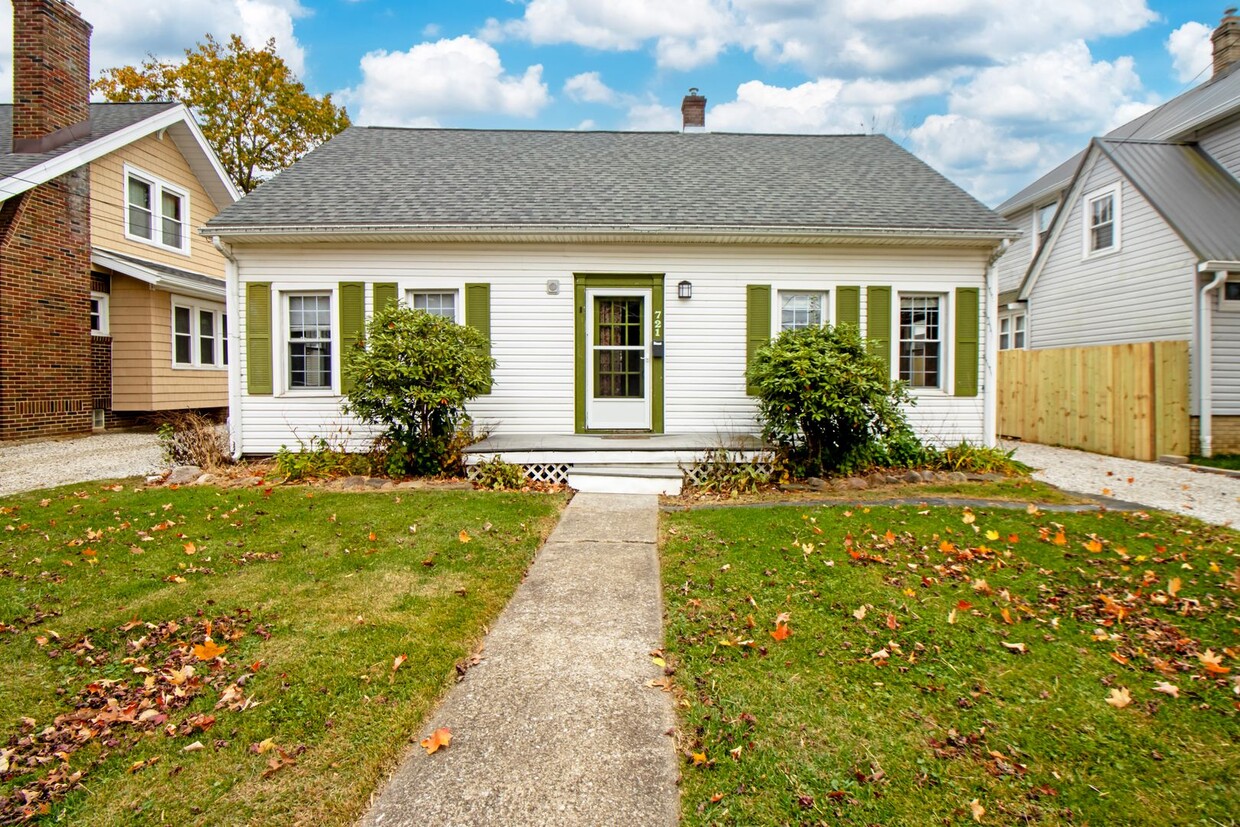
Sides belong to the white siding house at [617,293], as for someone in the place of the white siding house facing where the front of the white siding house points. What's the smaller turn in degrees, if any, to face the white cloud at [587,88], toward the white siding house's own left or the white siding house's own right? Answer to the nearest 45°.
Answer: approximately 180°

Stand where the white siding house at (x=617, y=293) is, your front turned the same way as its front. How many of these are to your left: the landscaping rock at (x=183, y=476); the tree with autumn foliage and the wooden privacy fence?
1

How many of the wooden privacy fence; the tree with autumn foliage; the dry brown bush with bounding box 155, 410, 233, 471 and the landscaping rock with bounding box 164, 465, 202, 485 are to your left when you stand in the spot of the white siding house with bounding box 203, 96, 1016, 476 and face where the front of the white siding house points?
1

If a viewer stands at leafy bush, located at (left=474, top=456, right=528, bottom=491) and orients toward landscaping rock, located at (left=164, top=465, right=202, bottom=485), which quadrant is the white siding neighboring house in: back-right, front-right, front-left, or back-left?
back-right

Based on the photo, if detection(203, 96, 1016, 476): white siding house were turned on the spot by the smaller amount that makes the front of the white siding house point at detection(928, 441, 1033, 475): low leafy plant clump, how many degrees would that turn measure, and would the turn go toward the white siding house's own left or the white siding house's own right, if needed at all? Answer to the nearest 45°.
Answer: approximately 90° to the white siding house's own left

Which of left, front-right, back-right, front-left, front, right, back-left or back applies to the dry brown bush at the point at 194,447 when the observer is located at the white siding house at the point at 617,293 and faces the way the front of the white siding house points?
right

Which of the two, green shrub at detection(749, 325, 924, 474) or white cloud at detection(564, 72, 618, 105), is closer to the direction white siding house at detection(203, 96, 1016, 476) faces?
the green shrub

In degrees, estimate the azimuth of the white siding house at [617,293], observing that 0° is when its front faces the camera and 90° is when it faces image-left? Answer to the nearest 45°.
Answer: approximately 0°

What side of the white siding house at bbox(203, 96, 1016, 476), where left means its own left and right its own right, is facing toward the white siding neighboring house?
left

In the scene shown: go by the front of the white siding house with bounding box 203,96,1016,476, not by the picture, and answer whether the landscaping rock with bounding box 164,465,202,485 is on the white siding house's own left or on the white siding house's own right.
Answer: on the white siding house's own right

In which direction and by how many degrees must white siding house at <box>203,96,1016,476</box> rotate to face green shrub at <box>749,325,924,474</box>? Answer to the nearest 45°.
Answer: approximately 45° to its left

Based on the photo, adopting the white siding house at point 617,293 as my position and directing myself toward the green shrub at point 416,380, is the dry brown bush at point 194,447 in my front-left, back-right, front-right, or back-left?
front-right
